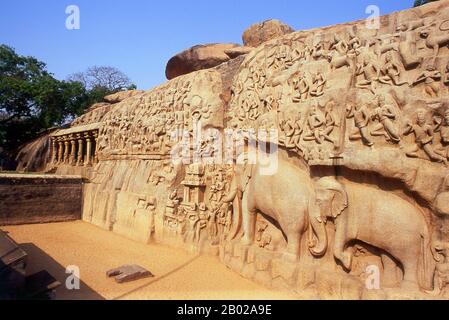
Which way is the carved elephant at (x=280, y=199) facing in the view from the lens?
facing away from the viewer and to the left of the viewer

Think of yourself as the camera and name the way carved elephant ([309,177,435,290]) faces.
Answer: facing away from the viewer and to the left of the viewer

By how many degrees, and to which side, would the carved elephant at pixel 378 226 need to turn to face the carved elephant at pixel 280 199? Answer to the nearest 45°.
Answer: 0° — it already faces it

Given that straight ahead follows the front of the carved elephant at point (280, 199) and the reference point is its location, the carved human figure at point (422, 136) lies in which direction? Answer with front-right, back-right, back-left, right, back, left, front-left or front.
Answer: back

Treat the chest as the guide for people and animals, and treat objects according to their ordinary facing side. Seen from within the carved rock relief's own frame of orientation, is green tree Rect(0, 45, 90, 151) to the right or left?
on its right

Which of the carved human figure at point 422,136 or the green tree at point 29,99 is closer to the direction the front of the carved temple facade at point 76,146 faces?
the carved human figure

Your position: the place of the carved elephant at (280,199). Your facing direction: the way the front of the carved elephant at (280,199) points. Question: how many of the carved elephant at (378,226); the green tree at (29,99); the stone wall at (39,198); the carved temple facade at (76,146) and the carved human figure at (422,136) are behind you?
2

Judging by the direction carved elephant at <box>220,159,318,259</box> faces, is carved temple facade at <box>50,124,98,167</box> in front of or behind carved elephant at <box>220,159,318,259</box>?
in front

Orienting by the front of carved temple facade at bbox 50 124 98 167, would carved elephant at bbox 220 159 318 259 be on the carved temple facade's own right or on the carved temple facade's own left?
on the carved temple facade's own left

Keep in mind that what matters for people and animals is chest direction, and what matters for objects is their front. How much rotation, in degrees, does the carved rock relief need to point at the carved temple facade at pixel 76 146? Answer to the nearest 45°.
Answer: approximately 90° to its right

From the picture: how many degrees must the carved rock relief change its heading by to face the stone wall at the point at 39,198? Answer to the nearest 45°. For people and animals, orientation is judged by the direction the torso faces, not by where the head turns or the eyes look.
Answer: approximately 90° to its right

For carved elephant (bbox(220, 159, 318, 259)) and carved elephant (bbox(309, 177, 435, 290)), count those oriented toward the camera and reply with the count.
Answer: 0

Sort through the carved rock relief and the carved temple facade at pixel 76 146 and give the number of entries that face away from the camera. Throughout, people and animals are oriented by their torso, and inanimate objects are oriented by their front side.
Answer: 0
